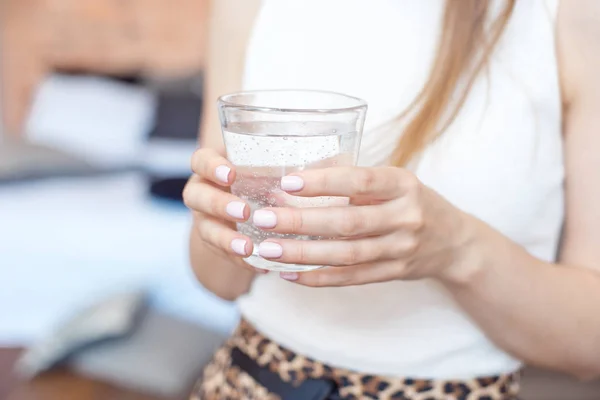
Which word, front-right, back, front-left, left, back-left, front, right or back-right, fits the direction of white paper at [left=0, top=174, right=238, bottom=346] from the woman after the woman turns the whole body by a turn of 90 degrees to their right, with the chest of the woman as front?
front

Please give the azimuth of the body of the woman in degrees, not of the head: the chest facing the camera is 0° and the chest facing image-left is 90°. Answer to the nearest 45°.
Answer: approximately 45°

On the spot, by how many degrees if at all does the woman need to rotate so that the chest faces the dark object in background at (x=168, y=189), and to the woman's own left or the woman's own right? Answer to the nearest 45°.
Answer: approximately 90° to the woman's own right
